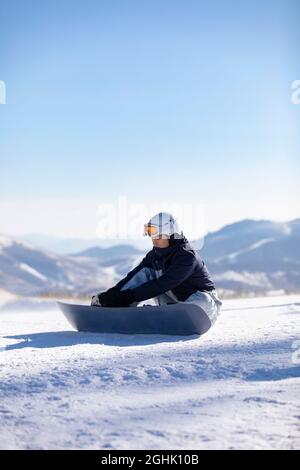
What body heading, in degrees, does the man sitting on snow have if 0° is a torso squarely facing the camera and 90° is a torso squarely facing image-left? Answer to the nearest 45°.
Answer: approximately 45°
